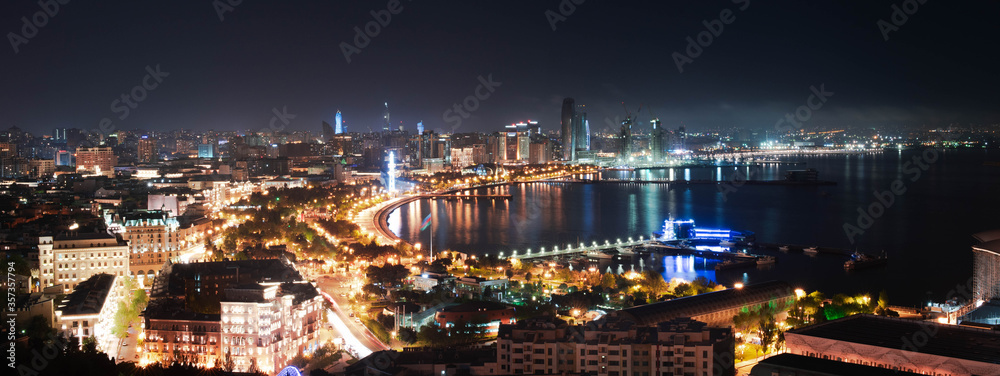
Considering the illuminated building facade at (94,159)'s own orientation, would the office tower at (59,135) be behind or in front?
behind

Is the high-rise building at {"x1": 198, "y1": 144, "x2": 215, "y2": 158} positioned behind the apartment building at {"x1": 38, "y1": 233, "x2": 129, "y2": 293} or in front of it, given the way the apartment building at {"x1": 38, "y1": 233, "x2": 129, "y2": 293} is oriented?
behind

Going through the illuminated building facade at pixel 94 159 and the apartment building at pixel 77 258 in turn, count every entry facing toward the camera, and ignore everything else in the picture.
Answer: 2

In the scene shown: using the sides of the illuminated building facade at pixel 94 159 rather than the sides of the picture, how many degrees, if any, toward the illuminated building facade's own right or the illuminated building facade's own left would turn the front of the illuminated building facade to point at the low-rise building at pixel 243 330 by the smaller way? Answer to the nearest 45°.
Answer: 0° — it already faces it

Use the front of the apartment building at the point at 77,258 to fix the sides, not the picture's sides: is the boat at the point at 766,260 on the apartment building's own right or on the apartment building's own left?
on the apartment building's own left

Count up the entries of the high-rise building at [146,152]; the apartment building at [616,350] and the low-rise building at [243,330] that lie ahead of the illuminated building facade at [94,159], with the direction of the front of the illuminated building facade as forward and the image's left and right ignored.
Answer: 2

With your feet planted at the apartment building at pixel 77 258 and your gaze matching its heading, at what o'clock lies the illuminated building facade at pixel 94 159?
The illuminated building facade is roughly at 6 o'clock from the apartment building.

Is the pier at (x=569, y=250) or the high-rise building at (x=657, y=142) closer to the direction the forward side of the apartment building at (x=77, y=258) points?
the pier
